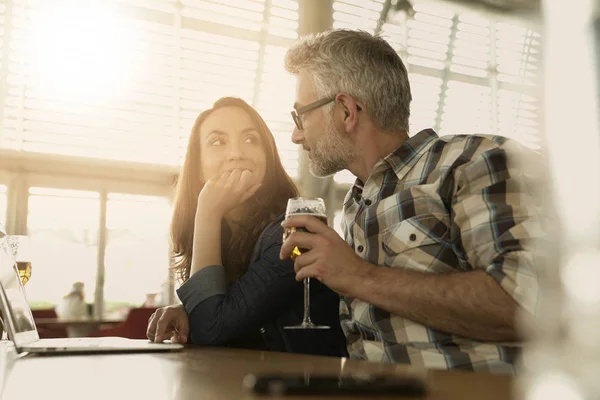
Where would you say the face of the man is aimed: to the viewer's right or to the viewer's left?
to the viewer's left

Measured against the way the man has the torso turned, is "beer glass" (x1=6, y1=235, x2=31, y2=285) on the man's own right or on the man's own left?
on the man's own right

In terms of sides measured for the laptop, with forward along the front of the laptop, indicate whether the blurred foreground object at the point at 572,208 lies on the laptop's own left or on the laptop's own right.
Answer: on the laptop's own right

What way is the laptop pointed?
to the viewer's right

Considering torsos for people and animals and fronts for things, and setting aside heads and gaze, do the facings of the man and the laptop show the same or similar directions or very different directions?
very different directions
